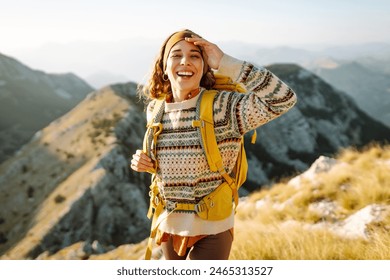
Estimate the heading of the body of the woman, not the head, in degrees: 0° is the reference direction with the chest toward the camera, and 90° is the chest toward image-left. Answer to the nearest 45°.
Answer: approximately 45°
